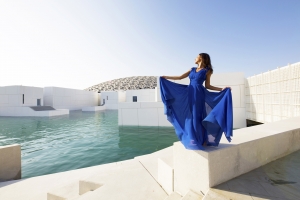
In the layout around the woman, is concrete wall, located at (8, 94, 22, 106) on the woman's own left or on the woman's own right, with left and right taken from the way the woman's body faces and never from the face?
on the woman's own right

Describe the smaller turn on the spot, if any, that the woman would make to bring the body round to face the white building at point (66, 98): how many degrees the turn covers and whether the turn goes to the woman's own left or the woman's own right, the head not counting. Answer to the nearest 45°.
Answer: approximately 90° to the woman's own right

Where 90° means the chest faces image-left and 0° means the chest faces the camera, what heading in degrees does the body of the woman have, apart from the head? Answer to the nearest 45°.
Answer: approximately 45°
